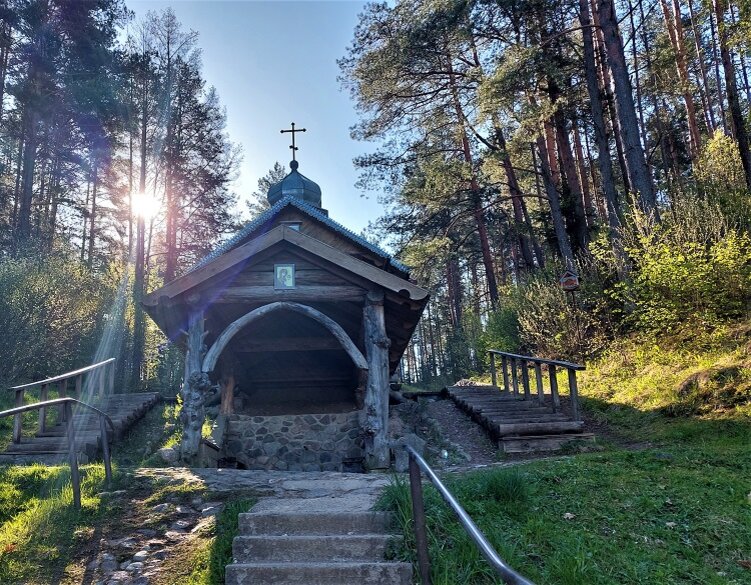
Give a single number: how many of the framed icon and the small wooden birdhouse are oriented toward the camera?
2

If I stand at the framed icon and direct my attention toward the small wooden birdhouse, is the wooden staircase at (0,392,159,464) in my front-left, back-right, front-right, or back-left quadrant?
back-left

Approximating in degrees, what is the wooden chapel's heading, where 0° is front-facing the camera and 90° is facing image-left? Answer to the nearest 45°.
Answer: approximately 0°

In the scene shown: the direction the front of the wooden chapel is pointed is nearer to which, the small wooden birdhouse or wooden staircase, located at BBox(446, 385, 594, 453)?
the wooden staircase

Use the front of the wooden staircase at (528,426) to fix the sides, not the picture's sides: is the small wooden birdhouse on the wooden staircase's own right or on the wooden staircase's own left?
on the wooden staircase's own left

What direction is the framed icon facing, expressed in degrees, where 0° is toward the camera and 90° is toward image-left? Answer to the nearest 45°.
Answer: approximately 0°

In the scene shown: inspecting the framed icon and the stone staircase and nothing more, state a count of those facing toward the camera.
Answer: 2

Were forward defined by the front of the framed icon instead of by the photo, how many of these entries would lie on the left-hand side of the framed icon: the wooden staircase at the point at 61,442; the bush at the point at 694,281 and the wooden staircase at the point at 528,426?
2

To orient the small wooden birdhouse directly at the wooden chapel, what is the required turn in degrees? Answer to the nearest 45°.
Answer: approximately 45° to its right

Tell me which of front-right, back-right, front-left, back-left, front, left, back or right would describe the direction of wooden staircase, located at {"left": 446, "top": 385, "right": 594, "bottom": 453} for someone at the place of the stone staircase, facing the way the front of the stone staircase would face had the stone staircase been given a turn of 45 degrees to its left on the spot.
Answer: left
